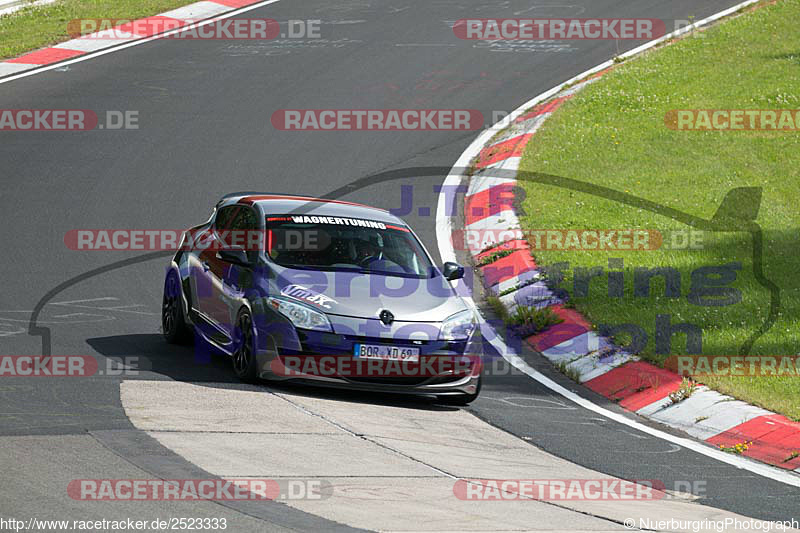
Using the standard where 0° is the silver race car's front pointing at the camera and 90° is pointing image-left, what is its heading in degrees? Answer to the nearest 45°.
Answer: approximately 315°
